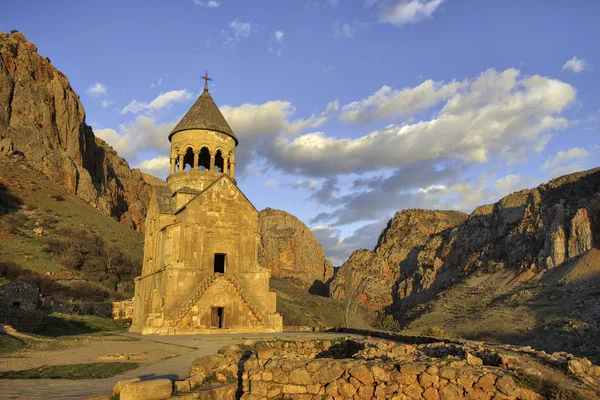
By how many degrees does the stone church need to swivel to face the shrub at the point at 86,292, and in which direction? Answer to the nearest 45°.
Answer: approximately 135° to its right

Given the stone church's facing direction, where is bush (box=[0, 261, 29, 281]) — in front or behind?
behind

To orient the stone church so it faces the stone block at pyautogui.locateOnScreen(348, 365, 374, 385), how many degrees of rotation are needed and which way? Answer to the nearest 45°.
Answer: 0° — it already faces it

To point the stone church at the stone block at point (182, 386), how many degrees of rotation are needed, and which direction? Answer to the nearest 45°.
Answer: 0° — it already faces it

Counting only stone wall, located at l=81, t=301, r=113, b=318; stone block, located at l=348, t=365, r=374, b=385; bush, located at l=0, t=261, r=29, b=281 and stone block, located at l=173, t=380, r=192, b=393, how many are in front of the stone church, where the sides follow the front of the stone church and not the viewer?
2

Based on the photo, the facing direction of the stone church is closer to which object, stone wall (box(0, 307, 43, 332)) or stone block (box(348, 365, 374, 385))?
the stone block

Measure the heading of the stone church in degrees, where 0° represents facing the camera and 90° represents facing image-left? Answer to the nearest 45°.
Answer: approximately 0°

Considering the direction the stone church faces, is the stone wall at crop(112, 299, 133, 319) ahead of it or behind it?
behind

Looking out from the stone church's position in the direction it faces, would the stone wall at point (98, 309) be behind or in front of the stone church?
behind

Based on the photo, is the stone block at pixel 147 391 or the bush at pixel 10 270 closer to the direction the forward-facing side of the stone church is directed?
the stone block

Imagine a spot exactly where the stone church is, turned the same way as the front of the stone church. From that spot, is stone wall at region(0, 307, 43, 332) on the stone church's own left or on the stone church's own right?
on the stone church's own right

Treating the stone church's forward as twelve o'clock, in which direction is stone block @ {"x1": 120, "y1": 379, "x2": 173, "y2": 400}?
The stone block is roughly at 12 o'clock from the stone church.
